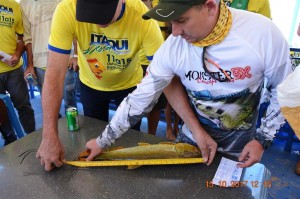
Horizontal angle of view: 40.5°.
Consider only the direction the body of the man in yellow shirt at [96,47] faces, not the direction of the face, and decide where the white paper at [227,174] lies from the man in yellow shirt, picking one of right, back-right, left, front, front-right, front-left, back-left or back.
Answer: front-left

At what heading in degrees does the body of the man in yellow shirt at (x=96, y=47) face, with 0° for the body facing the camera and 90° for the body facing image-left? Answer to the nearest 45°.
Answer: approximately 0°

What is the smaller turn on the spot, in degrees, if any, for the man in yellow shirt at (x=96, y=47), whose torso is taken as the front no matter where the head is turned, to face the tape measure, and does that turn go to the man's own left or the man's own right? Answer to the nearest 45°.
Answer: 0° — they already face it

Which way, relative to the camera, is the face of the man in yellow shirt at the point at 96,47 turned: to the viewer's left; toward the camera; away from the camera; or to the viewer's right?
toward the camera

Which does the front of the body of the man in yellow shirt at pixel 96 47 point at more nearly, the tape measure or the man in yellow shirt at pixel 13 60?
the tape measure

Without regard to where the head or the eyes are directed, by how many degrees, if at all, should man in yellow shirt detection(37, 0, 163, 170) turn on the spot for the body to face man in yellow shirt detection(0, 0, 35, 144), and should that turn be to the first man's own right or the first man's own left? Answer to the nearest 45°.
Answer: approximately 135° to the first man's own right
